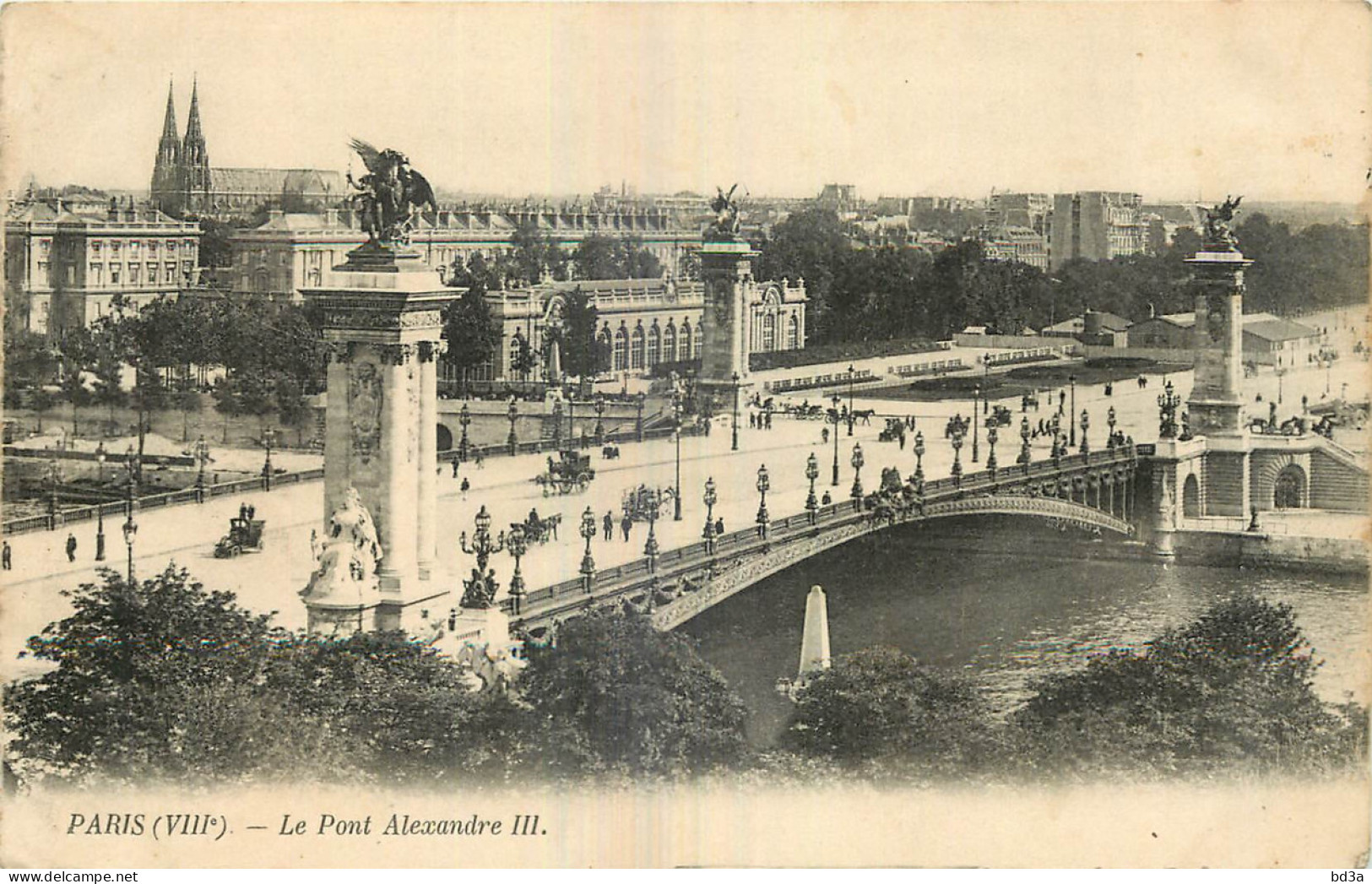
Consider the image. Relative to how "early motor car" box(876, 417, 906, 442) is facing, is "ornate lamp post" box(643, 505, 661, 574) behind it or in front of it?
in front

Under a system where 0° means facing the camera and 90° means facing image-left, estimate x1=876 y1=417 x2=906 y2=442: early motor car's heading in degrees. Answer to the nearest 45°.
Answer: approximately 45°

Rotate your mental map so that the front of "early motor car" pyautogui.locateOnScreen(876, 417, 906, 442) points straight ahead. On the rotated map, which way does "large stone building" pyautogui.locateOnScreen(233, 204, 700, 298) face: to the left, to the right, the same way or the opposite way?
to the left

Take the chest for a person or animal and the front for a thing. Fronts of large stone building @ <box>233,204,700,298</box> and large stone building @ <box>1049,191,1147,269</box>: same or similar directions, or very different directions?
same or similar directions

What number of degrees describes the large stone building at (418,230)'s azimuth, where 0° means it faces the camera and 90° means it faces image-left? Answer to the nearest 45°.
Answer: approximately 315°

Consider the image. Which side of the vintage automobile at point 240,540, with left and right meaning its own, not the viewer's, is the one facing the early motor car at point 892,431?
back

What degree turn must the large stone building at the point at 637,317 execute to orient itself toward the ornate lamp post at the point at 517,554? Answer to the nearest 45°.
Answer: approximately 45° to its right

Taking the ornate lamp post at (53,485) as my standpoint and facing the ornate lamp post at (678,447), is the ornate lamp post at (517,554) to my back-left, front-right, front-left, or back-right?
front-right

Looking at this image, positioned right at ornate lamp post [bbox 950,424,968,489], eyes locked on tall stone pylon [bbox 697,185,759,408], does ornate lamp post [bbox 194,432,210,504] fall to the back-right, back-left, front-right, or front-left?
front-left

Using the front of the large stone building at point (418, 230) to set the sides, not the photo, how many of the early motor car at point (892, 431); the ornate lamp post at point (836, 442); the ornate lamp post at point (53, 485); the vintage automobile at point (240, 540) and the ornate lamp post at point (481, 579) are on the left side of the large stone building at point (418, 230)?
2
